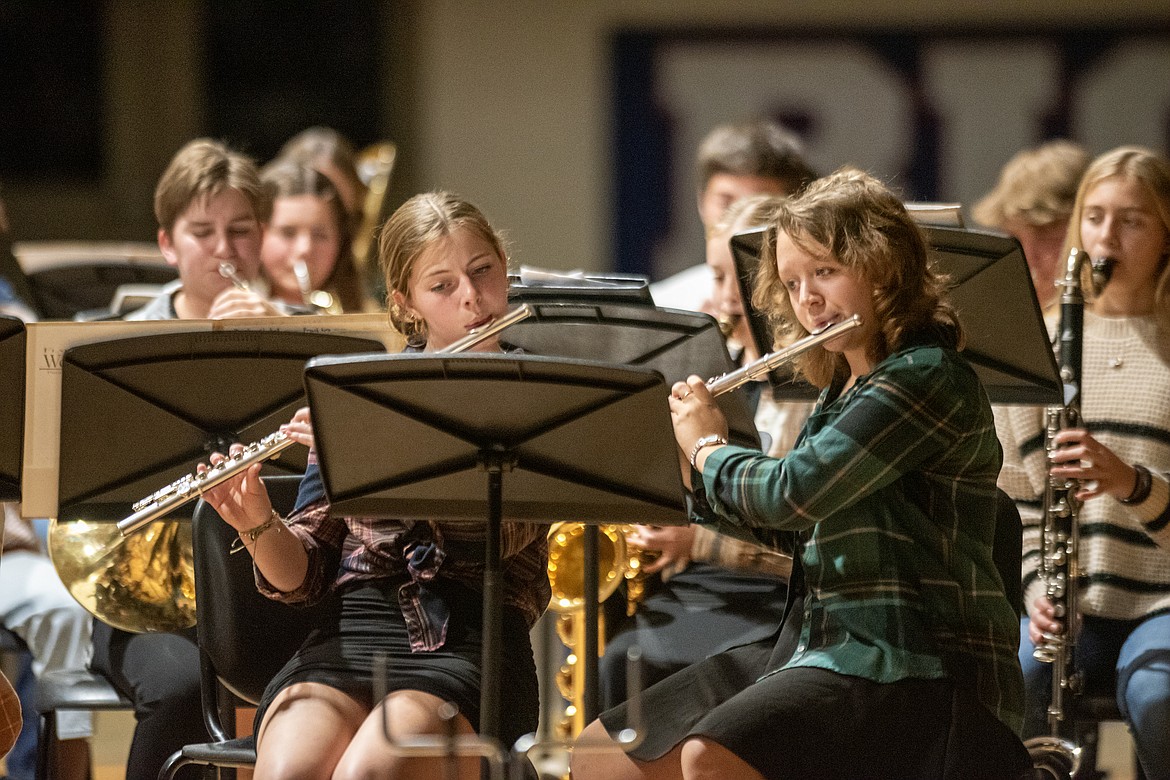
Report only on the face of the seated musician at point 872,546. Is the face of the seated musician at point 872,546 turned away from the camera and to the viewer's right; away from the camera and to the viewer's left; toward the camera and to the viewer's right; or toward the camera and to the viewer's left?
toward the camera and to the viewer's left

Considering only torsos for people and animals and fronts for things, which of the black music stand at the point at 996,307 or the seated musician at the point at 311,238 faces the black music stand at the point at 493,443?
the seated musician

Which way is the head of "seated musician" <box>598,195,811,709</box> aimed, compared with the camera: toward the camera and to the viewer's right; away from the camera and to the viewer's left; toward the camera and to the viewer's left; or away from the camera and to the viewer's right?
toward the camera and to the viewer's left

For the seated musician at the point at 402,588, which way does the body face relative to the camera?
toward the camera

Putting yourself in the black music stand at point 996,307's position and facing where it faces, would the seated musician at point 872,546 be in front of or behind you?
behind

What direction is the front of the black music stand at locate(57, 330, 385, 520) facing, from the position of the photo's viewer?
facing away from the viewer

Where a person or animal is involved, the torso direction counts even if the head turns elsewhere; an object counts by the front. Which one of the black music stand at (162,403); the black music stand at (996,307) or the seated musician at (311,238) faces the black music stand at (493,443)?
the seated musician

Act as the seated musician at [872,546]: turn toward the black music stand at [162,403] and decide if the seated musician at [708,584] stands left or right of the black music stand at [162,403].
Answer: right

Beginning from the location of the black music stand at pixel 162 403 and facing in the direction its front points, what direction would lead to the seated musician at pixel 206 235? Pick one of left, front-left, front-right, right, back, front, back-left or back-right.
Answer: front

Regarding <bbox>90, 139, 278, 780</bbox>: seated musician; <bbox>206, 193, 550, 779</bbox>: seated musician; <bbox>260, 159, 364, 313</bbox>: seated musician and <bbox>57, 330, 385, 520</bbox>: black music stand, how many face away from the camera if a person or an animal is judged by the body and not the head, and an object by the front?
1

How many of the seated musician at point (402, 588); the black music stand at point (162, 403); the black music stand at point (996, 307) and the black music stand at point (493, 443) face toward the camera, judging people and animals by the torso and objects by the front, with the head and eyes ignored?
1

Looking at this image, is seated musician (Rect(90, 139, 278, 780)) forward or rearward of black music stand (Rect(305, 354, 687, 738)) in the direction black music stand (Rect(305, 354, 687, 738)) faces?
forward

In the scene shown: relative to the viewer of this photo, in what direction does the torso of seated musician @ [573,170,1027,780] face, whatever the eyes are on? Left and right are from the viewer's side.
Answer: facing the viewer and to the left of the viewer

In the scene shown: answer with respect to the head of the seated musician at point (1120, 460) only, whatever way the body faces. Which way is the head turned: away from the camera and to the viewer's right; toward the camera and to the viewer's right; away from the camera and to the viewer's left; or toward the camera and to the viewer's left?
toward the camera and to the viewer's left

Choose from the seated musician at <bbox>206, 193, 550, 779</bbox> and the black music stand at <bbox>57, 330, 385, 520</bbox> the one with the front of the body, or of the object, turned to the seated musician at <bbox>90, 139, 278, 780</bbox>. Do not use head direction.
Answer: the black music stand

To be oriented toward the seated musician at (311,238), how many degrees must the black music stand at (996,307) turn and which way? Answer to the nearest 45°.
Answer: approximately 45° to its left

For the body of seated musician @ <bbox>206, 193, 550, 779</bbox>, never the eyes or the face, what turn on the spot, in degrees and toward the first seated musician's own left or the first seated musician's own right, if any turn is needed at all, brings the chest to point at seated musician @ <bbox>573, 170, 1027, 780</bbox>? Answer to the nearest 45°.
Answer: approximately 45° to the first seated musician's own left

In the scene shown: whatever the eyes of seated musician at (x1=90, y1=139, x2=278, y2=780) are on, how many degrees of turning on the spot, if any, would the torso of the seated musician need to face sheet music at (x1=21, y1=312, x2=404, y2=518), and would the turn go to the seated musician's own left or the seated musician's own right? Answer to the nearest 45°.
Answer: approximately 45° to the seated musician's own right

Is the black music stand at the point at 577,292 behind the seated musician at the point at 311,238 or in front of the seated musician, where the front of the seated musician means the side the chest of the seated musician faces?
in front

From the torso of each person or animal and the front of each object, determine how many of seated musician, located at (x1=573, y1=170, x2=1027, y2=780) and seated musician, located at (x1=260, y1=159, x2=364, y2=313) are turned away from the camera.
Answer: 0
